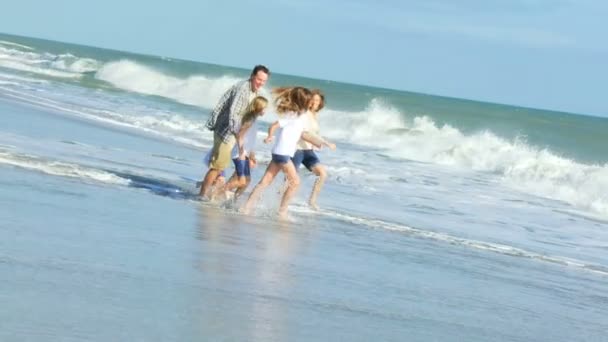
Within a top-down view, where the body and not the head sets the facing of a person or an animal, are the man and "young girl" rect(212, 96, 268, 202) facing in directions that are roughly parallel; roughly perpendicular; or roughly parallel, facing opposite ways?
roughly parallel

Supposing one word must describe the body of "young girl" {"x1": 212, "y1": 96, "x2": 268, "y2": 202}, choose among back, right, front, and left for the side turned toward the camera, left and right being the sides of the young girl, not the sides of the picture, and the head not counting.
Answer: right

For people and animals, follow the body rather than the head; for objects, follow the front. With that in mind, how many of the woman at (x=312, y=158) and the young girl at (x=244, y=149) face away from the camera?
0

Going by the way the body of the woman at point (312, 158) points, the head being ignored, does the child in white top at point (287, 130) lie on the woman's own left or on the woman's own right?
on the woman's own right
